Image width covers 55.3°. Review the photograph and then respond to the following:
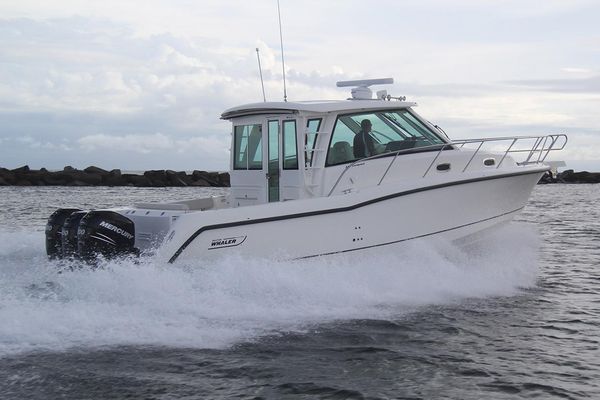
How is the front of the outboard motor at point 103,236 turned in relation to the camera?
facing away from the viewer and to the right of the viewer

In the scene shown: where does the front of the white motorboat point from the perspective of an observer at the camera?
facing away from the viewer and to the right of the viewer

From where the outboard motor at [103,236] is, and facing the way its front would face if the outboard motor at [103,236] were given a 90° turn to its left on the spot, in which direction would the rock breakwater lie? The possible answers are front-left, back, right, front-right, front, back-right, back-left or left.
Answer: front-right

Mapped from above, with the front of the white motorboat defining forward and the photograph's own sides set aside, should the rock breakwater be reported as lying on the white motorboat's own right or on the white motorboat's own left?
on the white motorboat's own left

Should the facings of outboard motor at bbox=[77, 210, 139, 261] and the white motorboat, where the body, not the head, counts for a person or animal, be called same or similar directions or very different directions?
same or similar directions
